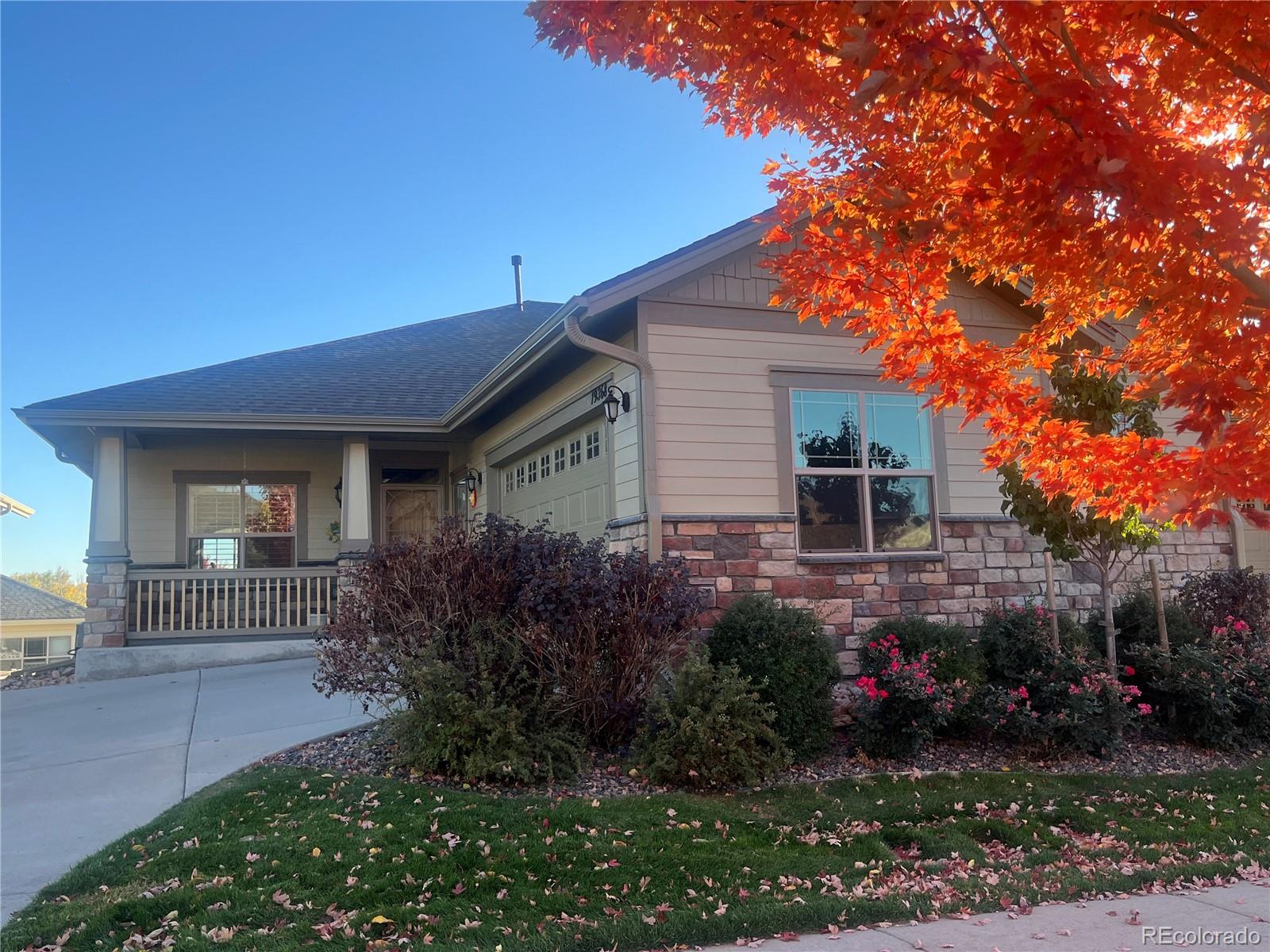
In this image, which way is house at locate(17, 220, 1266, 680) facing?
toward the camera

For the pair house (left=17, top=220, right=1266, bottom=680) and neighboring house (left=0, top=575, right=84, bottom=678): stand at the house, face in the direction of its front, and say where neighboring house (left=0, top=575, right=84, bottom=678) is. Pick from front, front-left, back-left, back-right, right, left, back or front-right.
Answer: back-right

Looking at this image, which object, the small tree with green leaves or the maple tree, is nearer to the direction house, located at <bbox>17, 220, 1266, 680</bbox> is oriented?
the maple tree

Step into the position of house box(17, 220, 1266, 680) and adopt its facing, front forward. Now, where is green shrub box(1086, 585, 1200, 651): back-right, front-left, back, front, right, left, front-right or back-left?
left

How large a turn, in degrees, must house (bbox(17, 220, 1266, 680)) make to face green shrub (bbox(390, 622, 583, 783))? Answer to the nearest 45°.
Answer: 0° — it already faces it

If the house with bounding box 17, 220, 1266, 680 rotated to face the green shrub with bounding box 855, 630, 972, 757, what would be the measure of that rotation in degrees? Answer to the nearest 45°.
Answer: approximately 45° to its left

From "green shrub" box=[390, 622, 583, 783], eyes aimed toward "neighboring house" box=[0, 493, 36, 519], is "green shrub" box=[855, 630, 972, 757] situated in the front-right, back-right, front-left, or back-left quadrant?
back-right

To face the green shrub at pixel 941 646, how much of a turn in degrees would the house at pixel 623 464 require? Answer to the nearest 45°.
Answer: approximately 45° to its left

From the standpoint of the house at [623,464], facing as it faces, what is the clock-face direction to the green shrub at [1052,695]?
The green shrub is roughly at 10 o'clock from the house.

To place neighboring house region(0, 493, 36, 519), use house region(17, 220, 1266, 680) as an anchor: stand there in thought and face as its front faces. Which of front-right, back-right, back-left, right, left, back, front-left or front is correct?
back-right

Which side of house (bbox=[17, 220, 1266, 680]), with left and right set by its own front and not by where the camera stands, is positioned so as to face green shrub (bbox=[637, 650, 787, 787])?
front

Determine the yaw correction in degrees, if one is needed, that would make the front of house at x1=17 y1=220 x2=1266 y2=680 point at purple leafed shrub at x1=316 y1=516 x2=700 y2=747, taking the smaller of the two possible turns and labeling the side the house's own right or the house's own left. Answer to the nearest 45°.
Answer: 0° — it already faces it

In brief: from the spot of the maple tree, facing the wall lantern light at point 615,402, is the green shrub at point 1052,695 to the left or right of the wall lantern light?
right
